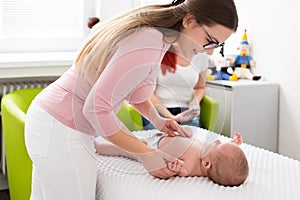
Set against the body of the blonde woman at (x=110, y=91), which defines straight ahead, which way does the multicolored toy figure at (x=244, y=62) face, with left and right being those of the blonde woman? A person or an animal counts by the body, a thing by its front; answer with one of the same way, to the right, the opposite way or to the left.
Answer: to the right

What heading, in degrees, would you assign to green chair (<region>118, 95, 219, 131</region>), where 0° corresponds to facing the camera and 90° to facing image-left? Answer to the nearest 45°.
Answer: approximately 0°

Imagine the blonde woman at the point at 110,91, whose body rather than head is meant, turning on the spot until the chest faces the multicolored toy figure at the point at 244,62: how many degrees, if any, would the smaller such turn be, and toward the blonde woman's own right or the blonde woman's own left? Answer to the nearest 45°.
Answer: approximately 45° to the blonde woman's own left

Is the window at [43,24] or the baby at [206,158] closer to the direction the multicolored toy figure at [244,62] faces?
the baby

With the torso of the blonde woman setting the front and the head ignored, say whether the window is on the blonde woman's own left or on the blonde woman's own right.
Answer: on the blonde woman's own left

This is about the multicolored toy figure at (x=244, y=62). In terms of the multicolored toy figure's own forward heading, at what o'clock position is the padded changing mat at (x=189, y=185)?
The padded changing mat is roughly at 12 o'clock from the multicolored toy figure.

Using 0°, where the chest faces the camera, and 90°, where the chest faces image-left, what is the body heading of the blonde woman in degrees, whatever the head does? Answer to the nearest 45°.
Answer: approximately 270°

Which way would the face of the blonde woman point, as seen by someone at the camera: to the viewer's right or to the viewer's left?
to the viewer's right

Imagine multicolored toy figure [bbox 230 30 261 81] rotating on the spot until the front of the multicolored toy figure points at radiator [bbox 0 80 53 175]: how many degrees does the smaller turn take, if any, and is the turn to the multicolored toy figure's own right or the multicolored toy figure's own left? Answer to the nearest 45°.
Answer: approximately 45° to the multicolored toy figure's own right
